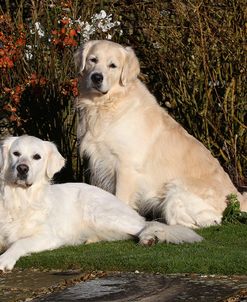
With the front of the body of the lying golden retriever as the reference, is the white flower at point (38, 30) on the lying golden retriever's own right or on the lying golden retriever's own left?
on the lying golden retriever's own right

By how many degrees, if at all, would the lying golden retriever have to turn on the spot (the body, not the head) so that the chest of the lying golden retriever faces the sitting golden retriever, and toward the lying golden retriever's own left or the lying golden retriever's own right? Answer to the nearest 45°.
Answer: approximately 180°

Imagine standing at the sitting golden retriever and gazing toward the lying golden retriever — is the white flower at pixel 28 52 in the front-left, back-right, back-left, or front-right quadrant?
back-right

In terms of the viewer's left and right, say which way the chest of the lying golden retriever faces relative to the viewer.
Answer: facing the viewer and to the left of the viewer

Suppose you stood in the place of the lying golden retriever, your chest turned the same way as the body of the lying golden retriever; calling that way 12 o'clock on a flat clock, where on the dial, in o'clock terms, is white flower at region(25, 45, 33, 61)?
The white flower is roughly at 4 o'clock from the lying golden retriever.
